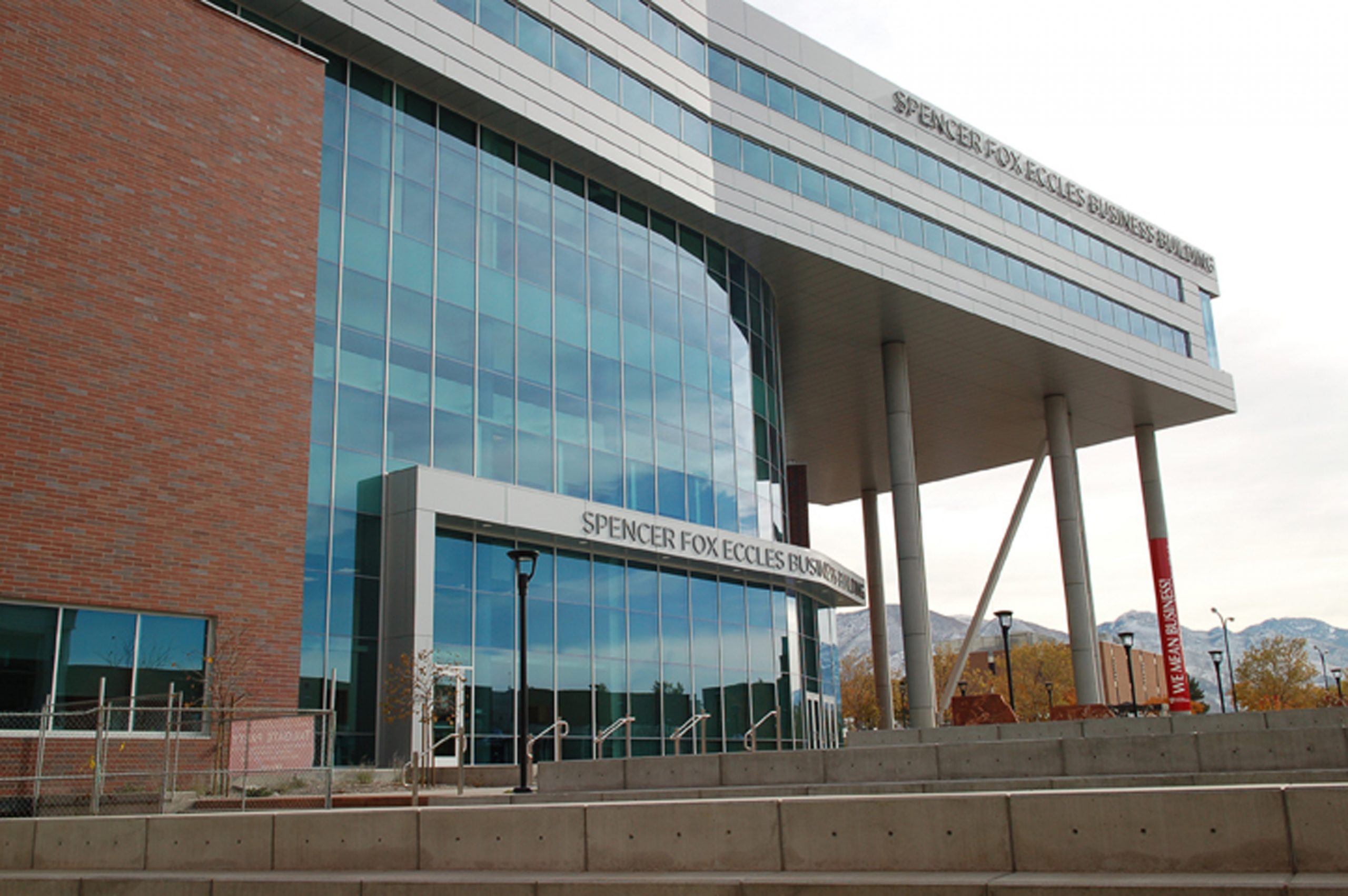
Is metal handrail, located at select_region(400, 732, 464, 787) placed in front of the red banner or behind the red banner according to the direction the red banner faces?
in front

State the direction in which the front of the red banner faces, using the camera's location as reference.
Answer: facing the viewer

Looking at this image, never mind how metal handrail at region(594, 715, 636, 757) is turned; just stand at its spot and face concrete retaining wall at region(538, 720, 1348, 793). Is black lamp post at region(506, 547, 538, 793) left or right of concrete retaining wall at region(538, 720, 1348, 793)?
right

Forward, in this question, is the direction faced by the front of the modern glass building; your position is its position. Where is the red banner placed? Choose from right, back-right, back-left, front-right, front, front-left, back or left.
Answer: left

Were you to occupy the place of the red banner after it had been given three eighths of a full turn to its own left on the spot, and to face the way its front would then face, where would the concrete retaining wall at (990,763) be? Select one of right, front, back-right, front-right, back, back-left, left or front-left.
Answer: back-right

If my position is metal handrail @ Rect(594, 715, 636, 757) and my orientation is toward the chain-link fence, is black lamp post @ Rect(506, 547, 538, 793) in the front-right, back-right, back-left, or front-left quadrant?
front-left

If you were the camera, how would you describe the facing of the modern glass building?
facing the viewer and to the right of the viewer

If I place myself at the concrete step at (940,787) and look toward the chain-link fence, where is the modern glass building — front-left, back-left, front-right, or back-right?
front-right

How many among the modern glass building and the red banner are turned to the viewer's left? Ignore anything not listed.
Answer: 0

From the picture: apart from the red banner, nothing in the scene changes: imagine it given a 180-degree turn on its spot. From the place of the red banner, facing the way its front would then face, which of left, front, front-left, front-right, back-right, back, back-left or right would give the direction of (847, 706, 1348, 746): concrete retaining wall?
back

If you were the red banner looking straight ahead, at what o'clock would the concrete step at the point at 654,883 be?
The concrete step is roughly at 12 o'clock from the red banner.
